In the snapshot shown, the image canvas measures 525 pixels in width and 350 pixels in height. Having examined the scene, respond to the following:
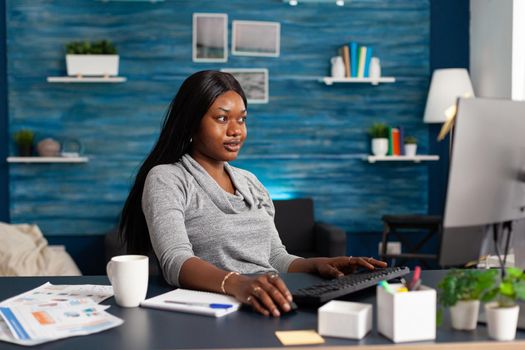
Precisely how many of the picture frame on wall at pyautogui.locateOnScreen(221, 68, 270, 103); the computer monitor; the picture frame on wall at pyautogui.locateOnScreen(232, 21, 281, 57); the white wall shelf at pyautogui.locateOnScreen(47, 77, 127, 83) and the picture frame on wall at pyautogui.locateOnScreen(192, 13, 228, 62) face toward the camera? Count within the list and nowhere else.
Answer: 4

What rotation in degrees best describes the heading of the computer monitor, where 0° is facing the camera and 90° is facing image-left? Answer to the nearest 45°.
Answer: approximately 135°

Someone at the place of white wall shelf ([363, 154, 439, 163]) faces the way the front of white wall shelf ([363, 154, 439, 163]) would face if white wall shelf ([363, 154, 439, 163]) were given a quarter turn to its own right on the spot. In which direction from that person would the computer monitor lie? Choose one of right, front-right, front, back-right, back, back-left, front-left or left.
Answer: left

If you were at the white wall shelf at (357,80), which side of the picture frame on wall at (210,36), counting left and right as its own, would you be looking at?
left

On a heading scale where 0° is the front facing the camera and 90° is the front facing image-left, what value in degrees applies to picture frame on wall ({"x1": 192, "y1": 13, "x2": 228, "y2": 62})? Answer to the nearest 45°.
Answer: approximately 0°

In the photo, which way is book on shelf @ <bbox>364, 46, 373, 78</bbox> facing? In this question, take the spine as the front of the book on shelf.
toward the camera

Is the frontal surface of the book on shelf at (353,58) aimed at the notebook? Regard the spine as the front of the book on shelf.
yes

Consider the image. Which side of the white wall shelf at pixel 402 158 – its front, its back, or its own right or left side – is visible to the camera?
front

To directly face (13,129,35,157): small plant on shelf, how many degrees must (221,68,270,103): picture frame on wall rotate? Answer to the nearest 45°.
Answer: approximately 90° to its right

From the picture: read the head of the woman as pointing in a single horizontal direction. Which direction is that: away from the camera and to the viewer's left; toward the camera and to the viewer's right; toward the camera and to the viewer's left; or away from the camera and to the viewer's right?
toward the camera and to the viewer's right

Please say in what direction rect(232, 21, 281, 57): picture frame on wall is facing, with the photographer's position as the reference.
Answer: facing the viewer

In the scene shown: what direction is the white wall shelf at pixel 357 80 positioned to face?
toward the camera

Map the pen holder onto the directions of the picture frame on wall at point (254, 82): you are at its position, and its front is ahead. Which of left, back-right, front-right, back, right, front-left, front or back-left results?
front

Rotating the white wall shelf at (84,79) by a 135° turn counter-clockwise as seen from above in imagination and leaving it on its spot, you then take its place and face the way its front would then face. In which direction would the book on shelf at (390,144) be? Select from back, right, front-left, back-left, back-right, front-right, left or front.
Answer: front-right

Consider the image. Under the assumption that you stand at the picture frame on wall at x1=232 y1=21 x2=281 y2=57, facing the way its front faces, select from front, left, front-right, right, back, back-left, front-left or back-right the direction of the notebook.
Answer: front
